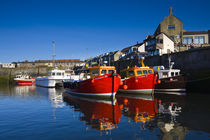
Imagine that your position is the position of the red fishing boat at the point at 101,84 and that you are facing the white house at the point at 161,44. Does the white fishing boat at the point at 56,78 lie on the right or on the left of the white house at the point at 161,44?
left

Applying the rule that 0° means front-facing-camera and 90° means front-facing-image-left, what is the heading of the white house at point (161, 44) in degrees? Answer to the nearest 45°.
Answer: approximately 45°

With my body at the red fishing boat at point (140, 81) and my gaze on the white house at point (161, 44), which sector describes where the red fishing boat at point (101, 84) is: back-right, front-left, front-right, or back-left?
back-left
